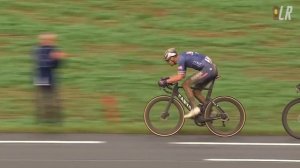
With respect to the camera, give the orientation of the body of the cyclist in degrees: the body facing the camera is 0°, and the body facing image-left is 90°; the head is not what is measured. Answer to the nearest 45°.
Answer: approximately 90°

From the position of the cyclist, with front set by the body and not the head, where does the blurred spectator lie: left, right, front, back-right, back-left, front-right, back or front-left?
front

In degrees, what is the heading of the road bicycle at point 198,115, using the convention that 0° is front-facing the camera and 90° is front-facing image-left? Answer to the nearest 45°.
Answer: approximately 90°

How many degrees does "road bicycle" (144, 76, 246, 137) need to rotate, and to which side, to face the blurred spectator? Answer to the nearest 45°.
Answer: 0° — it already faces them
